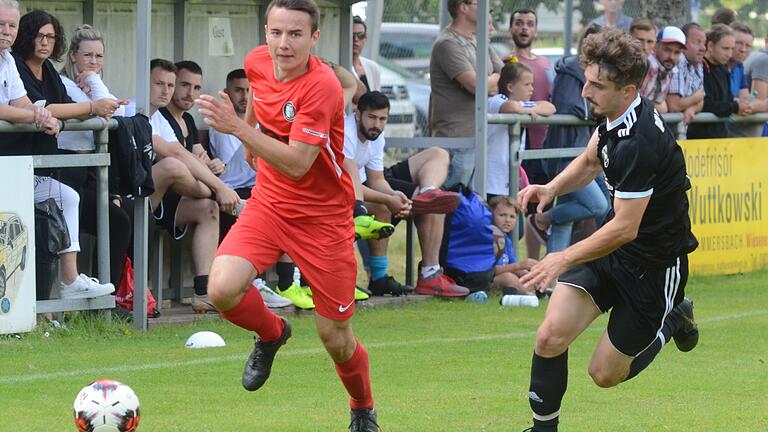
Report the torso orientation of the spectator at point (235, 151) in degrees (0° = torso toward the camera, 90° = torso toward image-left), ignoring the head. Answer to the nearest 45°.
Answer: approximately 315°

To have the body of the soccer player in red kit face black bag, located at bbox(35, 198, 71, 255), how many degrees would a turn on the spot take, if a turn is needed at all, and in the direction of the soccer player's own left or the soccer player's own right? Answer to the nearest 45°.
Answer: approximately 90° to the soccer player's own right

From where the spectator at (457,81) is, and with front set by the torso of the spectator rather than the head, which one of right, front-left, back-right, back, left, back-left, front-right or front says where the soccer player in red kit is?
right

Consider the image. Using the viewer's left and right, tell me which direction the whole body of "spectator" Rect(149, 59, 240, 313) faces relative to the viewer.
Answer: facing the viewer and to the right of the viewer

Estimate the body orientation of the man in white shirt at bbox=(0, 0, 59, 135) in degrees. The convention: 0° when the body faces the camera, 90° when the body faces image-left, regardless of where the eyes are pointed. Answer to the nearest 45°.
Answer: approximately 315°

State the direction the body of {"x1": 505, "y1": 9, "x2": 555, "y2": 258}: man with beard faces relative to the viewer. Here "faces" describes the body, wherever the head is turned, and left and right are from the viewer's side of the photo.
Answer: facing the viewer

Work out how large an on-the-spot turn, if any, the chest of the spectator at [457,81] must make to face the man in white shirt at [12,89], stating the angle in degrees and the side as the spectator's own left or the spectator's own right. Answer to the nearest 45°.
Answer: approximately 135° to the spectator's own right

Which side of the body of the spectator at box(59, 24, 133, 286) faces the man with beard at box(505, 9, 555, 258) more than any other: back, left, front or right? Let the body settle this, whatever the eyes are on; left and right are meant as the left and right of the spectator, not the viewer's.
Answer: left

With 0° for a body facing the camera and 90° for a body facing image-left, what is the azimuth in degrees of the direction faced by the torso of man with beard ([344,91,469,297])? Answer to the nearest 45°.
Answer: approximately 315°

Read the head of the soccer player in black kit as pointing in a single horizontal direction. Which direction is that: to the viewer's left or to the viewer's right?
to the viewer's left
